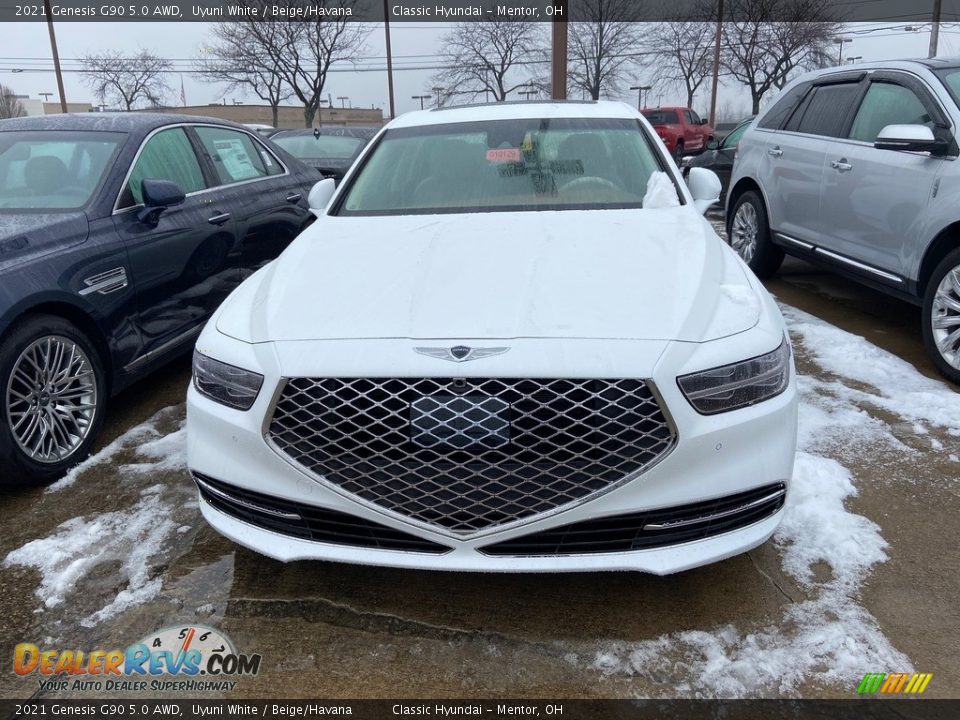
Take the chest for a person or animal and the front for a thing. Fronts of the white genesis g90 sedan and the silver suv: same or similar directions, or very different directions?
same or similar directions

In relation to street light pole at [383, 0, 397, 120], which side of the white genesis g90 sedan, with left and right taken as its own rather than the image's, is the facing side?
back

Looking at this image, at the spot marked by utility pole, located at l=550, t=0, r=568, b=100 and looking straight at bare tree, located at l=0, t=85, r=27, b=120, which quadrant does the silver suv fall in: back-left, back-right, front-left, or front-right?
back-left

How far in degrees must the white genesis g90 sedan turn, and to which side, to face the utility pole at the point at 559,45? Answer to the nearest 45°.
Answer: approximately 180°

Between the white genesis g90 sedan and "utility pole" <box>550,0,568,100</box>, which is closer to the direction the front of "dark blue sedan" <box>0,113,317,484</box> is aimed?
the white genesis g90 sedan

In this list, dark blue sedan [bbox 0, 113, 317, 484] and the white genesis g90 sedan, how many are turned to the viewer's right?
0

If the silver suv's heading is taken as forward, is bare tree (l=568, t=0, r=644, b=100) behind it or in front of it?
behind

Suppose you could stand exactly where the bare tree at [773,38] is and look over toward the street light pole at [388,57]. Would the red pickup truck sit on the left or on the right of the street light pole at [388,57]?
left

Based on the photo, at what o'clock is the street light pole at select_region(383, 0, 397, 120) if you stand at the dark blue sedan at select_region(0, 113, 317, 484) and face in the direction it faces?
The street light pole is roughly at 5 o'clock from the dark blue sedan.

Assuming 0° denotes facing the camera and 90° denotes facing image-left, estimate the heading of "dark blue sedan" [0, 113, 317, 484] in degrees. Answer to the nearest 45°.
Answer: approximately 45°

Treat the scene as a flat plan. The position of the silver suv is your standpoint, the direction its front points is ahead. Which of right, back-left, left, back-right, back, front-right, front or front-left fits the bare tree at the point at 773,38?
back-left

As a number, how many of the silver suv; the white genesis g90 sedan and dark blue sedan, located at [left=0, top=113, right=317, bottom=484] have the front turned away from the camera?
0

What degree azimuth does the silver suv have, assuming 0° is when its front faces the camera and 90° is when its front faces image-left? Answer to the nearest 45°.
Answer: approximately 315°

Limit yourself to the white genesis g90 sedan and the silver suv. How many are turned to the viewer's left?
0

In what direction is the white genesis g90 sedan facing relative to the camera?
toward the camera

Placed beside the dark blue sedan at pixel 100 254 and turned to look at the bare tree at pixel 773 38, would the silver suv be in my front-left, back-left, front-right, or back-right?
front-right
